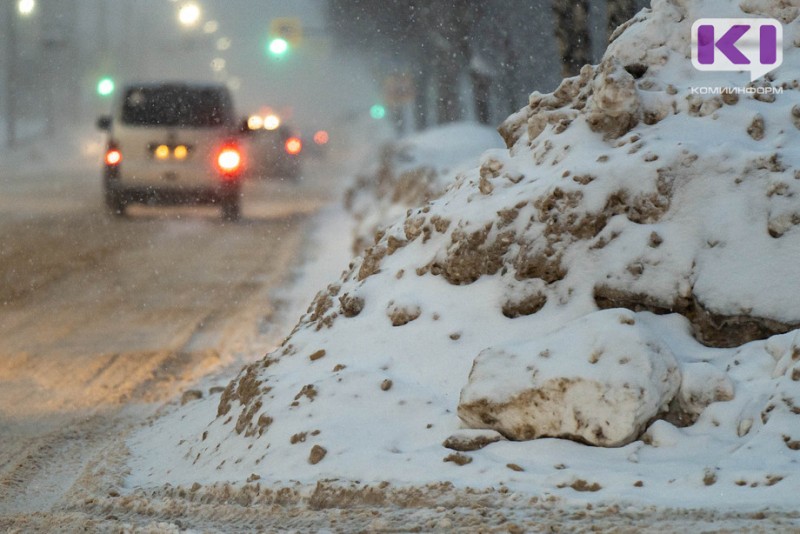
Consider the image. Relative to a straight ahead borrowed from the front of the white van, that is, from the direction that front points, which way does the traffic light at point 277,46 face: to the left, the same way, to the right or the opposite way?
the opposite way

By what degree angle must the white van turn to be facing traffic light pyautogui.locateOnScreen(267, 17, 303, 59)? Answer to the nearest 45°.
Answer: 0° — it already faces it

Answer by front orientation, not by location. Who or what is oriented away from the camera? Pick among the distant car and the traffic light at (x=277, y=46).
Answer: the distant car

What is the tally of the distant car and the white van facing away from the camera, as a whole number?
2

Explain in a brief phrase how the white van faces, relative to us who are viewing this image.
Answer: facing away from the viewer

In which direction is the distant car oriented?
away from the camera

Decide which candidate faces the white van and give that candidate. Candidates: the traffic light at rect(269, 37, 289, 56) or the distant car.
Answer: the traffic light

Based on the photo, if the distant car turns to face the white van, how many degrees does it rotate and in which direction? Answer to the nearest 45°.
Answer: approximately 180°

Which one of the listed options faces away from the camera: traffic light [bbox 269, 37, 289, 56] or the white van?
the white van
